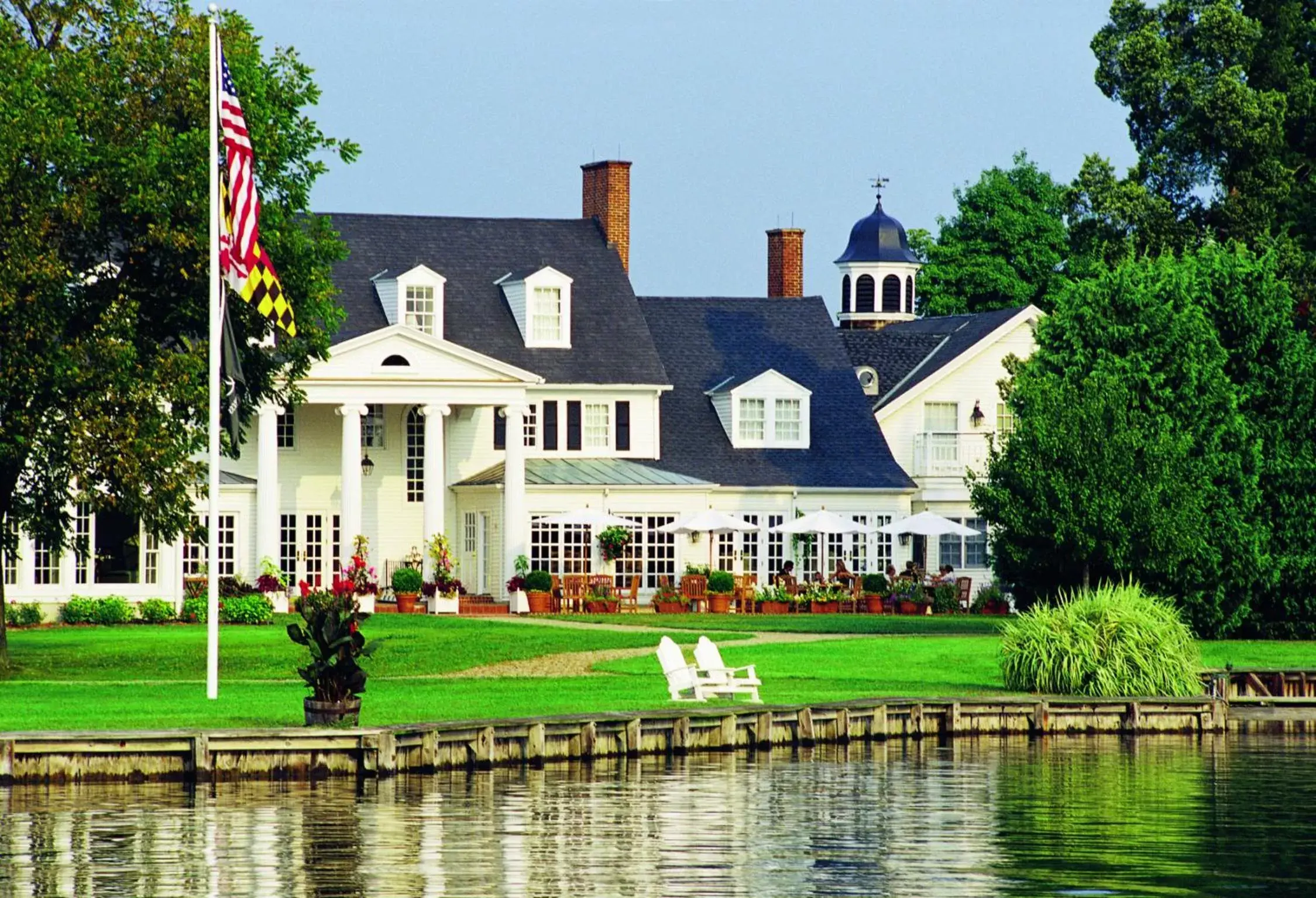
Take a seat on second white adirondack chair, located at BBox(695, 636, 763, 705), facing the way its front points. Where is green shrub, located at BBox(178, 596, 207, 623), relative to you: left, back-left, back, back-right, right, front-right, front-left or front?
back

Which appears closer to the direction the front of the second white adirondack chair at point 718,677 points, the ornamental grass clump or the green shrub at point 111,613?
the ornamental grass clump

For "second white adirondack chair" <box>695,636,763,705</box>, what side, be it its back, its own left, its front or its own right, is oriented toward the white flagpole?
back

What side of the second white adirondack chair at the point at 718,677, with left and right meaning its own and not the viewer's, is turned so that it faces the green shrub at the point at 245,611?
back

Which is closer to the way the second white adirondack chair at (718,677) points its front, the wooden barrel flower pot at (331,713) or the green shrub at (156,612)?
the wooden barrel flower pot

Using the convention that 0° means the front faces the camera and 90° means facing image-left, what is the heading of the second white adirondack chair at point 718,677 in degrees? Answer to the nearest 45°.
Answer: approximately 315°

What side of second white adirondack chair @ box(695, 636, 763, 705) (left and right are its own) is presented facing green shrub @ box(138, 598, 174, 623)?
back

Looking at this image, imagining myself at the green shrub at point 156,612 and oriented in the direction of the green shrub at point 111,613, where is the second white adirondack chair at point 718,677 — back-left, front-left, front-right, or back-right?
back-left

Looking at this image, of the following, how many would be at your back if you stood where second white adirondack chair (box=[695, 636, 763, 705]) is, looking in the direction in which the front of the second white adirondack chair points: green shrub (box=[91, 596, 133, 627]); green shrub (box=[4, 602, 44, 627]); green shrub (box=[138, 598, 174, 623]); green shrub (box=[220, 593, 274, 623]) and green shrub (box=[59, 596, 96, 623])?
5

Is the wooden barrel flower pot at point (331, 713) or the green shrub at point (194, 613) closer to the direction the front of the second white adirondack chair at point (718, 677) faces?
the wooden barrel flower pot

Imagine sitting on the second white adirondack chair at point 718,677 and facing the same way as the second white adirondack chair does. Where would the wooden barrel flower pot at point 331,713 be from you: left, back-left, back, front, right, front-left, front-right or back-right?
right
